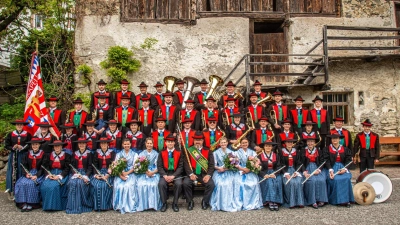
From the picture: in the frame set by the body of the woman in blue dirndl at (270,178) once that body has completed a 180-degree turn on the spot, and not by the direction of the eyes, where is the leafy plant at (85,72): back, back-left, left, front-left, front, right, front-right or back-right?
front-left

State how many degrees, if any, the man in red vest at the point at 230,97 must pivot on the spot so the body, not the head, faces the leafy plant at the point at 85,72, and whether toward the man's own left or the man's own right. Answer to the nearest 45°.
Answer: approximately 135° to the man's own right

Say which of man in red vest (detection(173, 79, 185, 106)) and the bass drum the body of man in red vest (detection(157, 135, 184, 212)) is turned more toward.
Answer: the bass drum

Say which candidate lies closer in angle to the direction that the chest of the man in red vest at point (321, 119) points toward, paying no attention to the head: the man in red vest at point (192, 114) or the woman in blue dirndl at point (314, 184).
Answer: the woman in blue dirndl

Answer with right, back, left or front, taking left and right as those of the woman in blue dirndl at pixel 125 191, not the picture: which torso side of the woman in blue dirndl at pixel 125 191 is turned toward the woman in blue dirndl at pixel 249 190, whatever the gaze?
left

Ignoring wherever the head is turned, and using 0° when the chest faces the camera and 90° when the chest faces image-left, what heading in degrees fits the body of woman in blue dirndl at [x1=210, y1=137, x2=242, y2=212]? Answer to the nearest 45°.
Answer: approximately 0°

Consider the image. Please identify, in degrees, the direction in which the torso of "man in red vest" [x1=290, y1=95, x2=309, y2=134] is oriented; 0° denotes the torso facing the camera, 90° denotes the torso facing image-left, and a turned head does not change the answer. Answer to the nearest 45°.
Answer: approximately 0°

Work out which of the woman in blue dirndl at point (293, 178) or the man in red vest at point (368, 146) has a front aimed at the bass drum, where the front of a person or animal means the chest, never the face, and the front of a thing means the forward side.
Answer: the man in red vest
